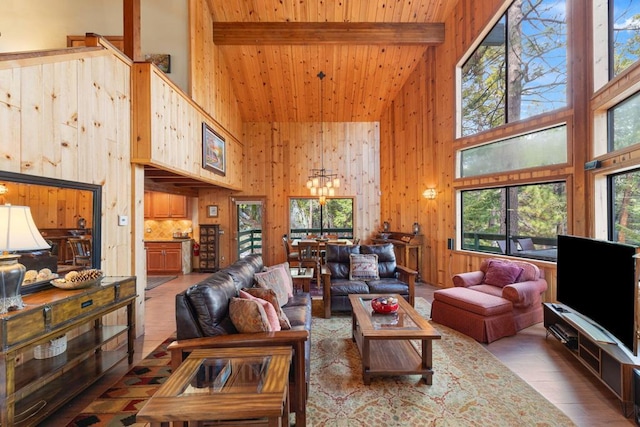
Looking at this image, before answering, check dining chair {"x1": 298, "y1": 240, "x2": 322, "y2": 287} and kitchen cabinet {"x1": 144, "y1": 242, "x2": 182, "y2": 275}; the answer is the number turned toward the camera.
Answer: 1

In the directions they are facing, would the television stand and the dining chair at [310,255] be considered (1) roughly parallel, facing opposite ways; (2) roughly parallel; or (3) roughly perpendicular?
roughly perpendicular

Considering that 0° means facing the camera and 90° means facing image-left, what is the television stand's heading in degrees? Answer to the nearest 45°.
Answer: approximately 45°

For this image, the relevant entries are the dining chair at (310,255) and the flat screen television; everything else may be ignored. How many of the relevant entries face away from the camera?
1

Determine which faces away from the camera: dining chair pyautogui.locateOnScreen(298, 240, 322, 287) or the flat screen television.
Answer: the dining chair

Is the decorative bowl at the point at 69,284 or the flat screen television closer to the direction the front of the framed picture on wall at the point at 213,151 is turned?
the flat screen television

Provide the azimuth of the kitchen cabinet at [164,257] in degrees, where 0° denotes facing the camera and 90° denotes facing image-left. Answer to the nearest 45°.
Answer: approximately 0°

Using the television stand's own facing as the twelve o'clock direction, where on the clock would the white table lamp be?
The white table lamp is roughly at 12 o'clock from the television stand.

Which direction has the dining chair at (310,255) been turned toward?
away from the camera

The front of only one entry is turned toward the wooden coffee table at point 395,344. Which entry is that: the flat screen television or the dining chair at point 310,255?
the flat screen television
